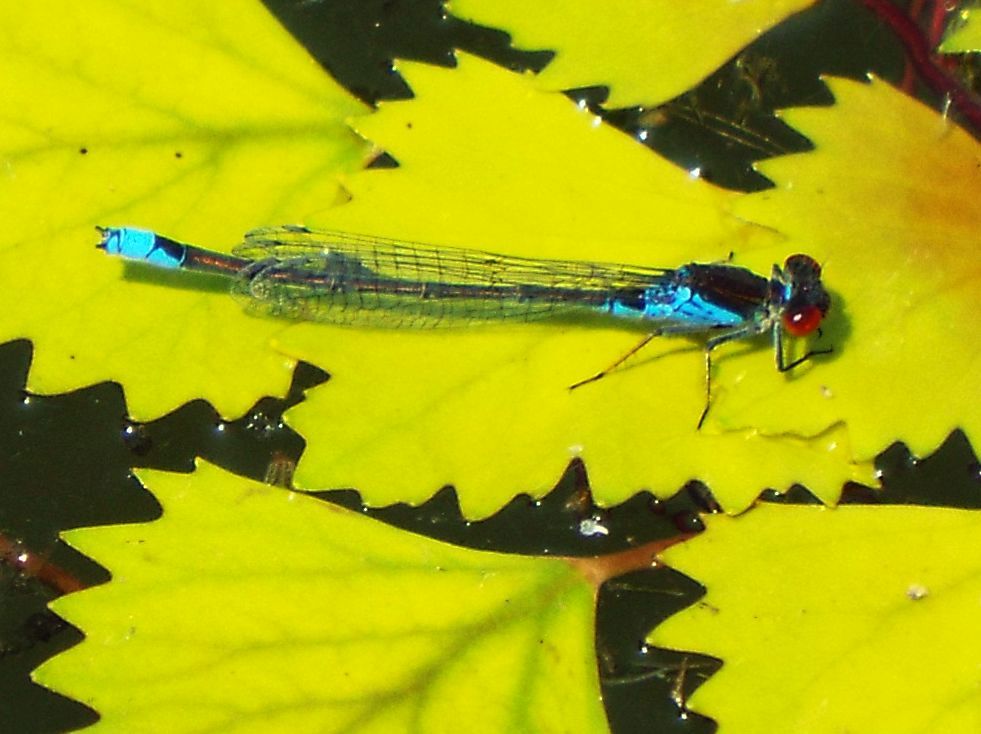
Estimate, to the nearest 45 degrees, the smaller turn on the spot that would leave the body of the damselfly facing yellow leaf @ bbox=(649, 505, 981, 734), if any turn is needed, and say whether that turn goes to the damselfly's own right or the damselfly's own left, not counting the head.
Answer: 0° — it already faces it

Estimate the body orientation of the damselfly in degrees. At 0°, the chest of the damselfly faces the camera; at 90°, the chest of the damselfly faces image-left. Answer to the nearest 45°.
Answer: approximately 270°
